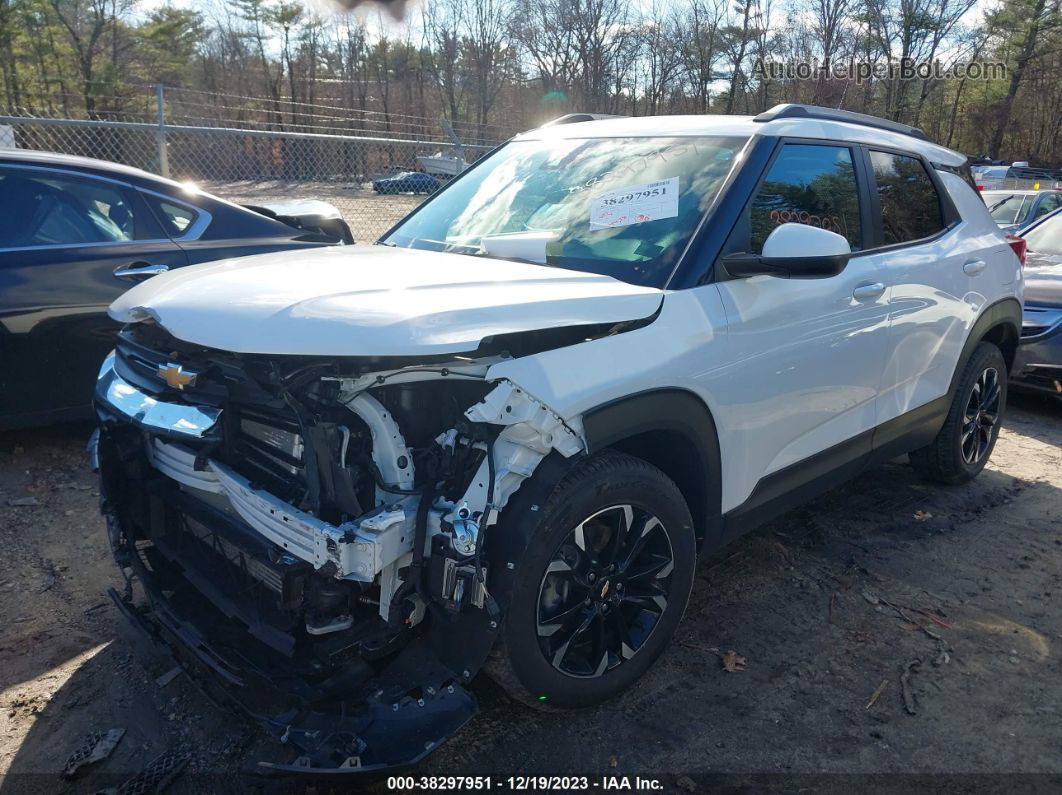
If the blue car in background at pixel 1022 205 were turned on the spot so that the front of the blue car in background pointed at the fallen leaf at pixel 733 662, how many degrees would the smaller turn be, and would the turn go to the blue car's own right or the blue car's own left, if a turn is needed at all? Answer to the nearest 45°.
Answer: approximately 45° to the blue car's own left

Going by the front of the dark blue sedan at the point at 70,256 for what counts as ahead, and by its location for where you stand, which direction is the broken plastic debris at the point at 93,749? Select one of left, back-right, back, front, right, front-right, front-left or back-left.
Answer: left

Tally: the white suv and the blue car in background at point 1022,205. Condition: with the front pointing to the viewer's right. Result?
0

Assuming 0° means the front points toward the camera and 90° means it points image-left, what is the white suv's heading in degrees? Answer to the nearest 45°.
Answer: approximately 45°

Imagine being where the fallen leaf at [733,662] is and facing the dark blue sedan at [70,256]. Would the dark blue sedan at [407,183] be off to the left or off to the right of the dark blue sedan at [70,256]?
right

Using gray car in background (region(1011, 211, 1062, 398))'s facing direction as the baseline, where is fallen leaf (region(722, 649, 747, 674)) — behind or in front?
in front

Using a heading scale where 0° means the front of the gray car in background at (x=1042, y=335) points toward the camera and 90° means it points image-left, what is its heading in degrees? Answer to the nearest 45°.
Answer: approximately 45°

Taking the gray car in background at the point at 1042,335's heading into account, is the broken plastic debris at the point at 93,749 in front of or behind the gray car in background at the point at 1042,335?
in front

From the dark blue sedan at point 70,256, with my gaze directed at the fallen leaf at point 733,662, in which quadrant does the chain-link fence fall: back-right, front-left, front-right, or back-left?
back-left
